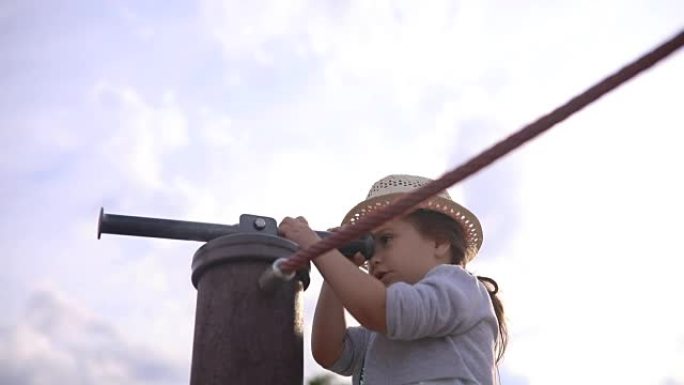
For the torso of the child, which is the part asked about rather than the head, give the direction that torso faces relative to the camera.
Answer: to the viewer's left

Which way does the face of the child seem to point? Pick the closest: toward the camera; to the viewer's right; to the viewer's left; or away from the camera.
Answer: to the viewer's left

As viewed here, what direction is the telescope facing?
to the viewer's left
